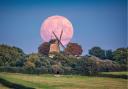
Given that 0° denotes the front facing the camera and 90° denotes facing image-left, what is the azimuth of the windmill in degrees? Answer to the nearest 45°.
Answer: approximately 315°

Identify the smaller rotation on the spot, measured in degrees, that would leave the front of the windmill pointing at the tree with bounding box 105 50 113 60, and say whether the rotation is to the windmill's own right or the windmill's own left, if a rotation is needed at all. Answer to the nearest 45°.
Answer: approximately 45° to the windmill's own left

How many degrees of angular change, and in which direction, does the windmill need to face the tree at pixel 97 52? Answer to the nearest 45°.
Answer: approximately 45° to its left
